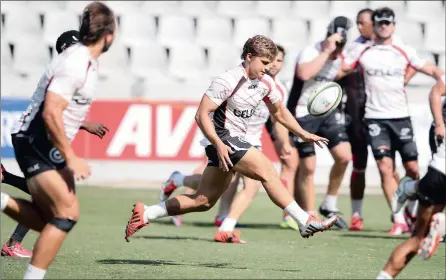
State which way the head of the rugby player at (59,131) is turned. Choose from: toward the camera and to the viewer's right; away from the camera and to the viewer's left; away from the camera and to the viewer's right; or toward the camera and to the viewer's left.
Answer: away from the camera and to the viewer's right

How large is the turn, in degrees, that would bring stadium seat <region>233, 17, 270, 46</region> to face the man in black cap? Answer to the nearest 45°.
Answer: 0° — it already faces them

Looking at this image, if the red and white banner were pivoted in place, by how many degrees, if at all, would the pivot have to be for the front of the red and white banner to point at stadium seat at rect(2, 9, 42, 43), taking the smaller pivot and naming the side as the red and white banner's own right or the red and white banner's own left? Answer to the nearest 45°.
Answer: approximately 135° to the red and white banner's own right

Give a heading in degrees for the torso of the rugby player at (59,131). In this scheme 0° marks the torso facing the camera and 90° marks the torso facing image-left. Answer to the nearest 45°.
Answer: approximately 270°

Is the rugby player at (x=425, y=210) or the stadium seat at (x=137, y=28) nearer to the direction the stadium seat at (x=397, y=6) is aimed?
the rugby player
